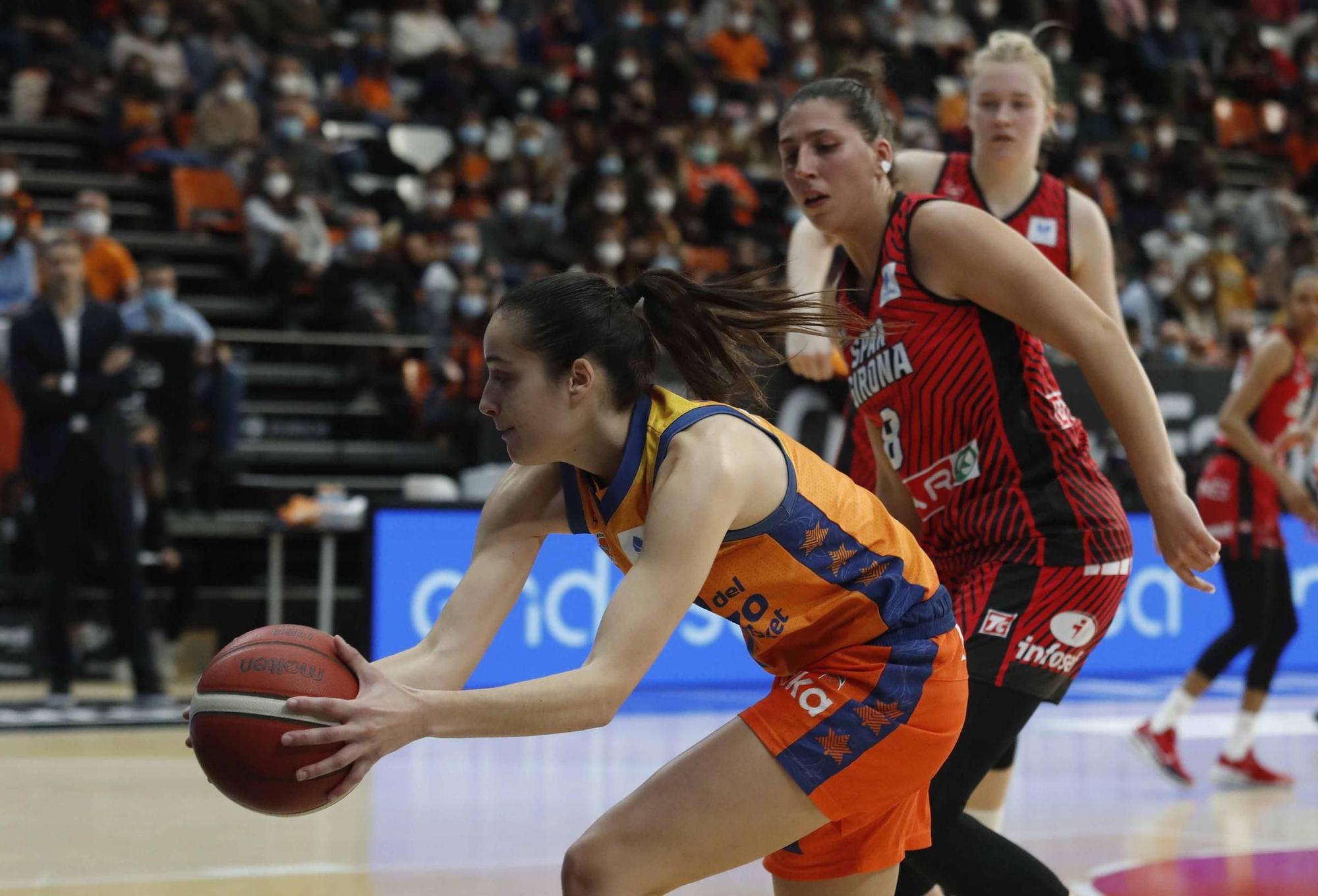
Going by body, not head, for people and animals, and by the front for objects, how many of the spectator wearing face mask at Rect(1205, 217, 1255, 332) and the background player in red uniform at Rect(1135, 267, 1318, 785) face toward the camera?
1

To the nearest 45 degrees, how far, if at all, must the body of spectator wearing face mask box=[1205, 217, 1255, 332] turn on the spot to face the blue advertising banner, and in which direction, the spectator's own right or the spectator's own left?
0° — they already face it

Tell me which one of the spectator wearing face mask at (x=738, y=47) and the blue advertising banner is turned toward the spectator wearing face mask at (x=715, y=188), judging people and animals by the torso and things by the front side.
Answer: the spectator wearing face mask at (x=738, y=47)

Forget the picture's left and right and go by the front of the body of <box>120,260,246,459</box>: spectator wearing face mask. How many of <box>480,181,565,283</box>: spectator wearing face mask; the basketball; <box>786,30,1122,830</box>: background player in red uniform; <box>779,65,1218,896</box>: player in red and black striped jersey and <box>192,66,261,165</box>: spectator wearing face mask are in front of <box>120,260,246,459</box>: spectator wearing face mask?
3

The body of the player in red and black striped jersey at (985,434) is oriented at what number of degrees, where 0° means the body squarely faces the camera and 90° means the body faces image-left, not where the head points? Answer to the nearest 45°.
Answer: approximately 45°

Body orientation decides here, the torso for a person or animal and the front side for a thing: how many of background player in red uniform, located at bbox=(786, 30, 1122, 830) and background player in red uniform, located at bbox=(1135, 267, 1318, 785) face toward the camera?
1
